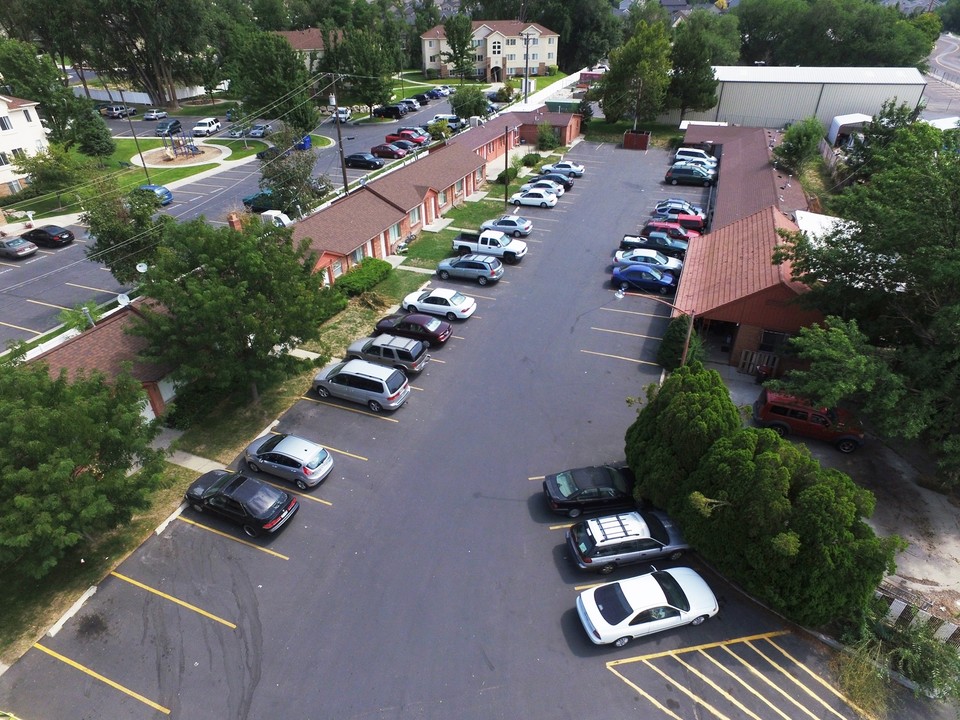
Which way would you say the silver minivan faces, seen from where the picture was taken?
facing away from the viewer and to the left of the viewer

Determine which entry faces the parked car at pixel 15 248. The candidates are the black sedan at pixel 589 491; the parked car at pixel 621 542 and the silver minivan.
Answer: the silver minivan

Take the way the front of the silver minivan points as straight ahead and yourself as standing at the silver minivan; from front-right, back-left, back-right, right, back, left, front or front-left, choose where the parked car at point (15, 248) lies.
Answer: front

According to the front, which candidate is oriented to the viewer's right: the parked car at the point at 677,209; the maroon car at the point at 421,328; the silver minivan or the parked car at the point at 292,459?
the parked car at the point at 677,209

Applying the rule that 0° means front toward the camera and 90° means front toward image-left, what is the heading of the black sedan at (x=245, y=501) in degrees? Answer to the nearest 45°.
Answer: approximately 135°

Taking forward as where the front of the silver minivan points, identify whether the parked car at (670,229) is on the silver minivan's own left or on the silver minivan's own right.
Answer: on the silver minivan's own right

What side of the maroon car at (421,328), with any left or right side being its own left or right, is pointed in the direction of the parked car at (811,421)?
back

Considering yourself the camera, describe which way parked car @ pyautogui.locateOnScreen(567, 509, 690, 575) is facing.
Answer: facing to the right of the viewer

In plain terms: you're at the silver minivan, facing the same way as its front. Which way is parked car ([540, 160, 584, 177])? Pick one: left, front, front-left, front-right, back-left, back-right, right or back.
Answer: right

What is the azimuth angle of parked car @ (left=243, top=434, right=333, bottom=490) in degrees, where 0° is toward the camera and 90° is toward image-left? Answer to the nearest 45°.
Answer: approximately 135°

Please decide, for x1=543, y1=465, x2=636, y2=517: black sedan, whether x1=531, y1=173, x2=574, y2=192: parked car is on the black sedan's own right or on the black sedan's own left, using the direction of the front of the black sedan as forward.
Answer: on the black sedan's own left

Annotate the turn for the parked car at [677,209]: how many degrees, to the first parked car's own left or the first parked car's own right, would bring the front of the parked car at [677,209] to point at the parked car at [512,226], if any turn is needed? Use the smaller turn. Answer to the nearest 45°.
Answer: approximately 135° to the first parked car's own right

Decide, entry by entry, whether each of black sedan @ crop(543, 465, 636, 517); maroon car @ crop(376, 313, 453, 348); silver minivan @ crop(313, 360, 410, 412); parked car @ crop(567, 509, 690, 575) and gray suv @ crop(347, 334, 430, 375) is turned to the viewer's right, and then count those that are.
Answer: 2

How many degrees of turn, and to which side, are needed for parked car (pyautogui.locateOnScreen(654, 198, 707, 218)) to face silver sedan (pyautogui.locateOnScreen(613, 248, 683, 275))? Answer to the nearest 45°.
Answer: approximately 90° to its right

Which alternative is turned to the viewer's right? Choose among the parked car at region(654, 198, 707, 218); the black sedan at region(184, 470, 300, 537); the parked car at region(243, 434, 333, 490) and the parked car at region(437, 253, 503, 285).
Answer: the parked car at region(654, 198, 707, 218)

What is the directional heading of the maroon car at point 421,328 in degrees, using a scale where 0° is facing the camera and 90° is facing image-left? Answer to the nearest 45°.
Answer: approximately 135°

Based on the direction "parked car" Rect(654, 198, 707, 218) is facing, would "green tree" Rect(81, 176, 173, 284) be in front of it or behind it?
behind
